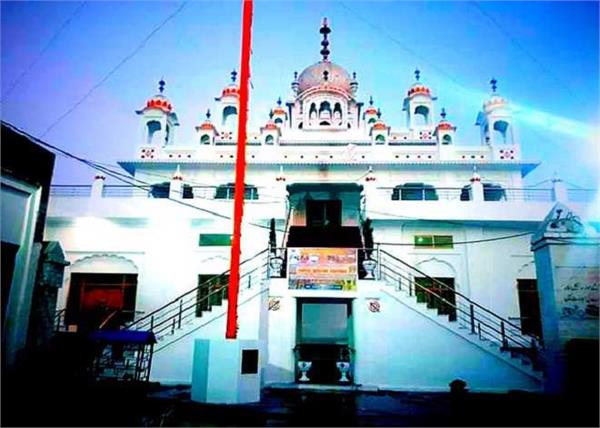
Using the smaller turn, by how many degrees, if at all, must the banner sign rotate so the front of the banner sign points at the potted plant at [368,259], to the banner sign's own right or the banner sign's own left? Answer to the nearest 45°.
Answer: approximately 90° to the banner sign's own left

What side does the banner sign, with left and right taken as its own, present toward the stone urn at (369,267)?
left

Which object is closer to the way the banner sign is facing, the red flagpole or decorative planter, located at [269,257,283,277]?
the red flagpole

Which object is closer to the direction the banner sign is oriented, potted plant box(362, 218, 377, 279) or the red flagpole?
the red flagpole

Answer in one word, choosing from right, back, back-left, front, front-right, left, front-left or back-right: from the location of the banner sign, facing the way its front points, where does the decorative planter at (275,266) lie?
right

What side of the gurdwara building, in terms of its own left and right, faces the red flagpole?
front

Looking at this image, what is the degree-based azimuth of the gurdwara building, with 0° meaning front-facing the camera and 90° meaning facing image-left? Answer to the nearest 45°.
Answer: approximately 0°
